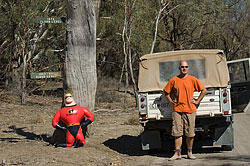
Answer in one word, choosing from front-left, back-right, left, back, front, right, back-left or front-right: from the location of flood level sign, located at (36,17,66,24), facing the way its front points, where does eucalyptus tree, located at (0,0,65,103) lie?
back

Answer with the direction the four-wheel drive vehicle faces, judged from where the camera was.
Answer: facing away from the viewer

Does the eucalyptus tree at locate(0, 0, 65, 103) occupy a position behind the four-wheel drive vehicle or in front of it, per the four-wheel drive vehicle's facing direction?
in front

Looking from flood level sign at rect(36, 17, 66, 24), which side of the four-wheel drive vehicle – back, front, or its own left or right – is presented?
left

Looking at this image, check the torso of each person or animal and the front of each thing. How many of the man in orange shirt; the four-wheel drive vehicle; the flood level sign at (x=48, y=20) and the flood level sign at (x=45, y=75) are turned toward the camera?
3

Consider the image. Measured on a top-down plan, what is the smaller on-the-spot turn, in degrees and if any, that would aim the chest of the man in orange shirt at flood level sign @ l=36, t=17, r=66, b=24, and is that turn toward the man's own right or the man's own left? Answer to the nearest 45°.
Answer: approximately 90° to the man's own right

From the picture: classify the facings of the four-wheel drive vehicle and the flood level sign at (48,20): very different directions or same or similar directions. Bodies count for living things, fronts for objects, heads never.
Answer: very different directions

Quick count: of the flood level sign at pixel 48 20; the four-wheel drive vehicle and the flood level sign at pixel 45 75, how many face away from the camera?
1

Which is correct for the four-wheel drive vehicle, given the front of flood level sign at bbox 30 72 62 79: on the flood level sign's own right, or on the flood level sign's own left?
on the flood level sign's own left

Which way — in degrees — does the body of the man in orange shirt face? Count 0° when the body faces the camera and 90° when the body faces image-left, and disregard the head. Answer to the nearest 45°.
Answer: approximately 0°

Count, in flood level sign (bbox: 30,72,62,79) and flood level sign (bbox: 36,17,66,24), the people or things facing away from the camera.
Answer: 0

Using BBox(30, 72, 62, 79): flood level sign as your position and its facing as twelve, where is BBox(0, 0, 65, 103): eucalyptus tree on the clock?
The eucalyptus tree is roughly at 6 o'clock from the flood level sign.

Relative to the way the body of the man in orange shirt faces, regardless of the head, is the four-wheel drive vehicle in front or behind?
behind
